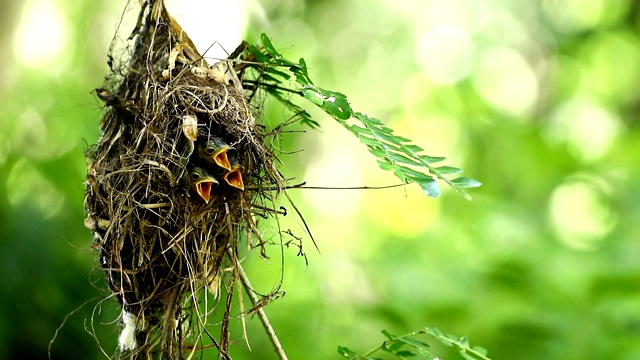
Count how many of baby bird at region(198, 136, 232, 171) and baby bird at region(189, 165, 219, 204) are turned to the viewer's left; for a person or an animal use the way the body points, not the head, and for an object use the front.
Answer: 0

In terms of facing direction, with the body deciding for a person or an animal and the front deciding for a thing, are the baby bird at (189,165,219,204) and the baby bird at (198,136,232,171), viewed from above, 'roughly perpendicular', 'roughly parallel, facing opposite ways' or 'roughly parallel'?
roughly parallel

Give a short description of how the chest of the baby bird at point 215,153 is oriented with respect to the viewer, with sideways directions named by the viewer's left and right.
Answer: facing the viewer and to the right of the viewer
